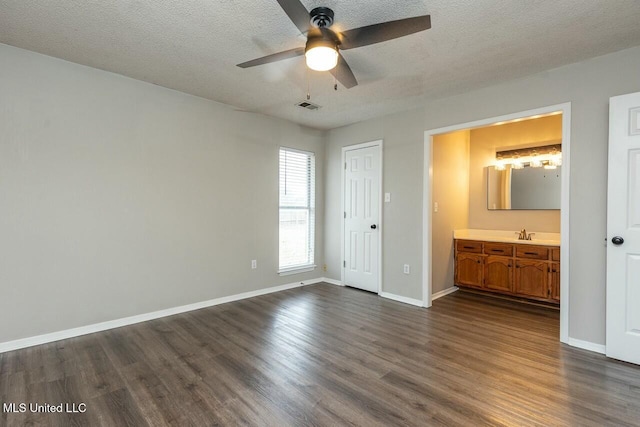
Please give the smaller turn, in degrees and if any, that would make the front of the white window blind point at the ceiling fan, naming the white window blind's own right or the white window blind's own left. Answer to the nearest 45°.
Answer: approximately 45° to the white window blind's own right

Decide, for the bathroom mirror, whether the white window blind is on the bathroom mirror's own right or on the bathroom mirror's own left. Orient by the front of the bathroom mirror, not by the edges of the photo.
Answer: on the bathroom mirror's own right

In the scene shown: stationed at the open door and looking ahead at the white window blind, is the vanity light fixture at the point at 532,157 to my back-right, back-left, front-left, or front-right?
front-right

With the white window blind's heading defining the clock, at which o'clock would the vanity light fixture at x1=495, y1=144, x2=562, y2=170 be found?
The vanity light fixture is roughly at 11 o'clock from the white window blind.

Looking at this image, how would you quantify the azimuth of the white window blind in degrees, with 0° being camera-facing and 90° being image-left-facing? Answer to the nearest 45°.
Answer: approximately 315°

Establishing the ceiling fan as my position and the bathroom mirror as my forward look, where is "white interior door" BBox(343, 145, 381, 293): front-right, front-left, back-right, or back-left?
front-left

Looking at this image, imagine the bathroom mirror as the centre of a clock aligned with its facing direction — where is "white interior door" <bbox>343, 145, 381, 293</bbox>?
The white interior door is roughly at 2 o'clock from the bathroom mirror.

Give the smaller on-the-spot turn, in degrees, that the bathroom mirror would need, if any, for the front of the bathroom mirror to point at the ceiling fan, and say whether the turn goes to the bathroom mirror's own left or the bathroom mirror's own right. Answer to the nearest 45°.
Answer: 0° — it already faces it

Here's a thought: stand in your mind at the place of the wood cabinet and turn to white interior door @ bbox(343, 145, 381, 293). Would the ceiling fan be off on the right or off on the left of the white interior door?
left

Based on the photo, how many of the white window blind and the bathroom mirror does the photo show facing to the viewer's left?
0

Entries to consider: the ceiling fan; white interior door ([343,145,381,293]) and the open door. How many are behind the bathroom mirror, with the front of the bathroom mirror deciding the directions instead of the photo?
0

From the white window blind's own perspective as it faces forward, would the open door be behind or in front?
in front

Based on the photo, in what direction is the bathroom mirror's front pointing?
toward the camera

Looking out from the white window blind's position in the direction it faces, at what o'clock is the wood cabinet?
The wood cabinet is roughly at 11 o'clock from the white window blind.

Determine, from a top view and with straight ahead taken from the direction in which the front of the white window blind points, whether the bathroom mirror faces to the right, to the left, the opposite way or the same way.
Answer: to the right

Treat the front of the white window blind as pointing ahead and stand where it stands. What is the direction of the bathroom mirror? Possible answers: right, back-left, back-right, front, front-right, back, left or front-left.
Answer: front-left
